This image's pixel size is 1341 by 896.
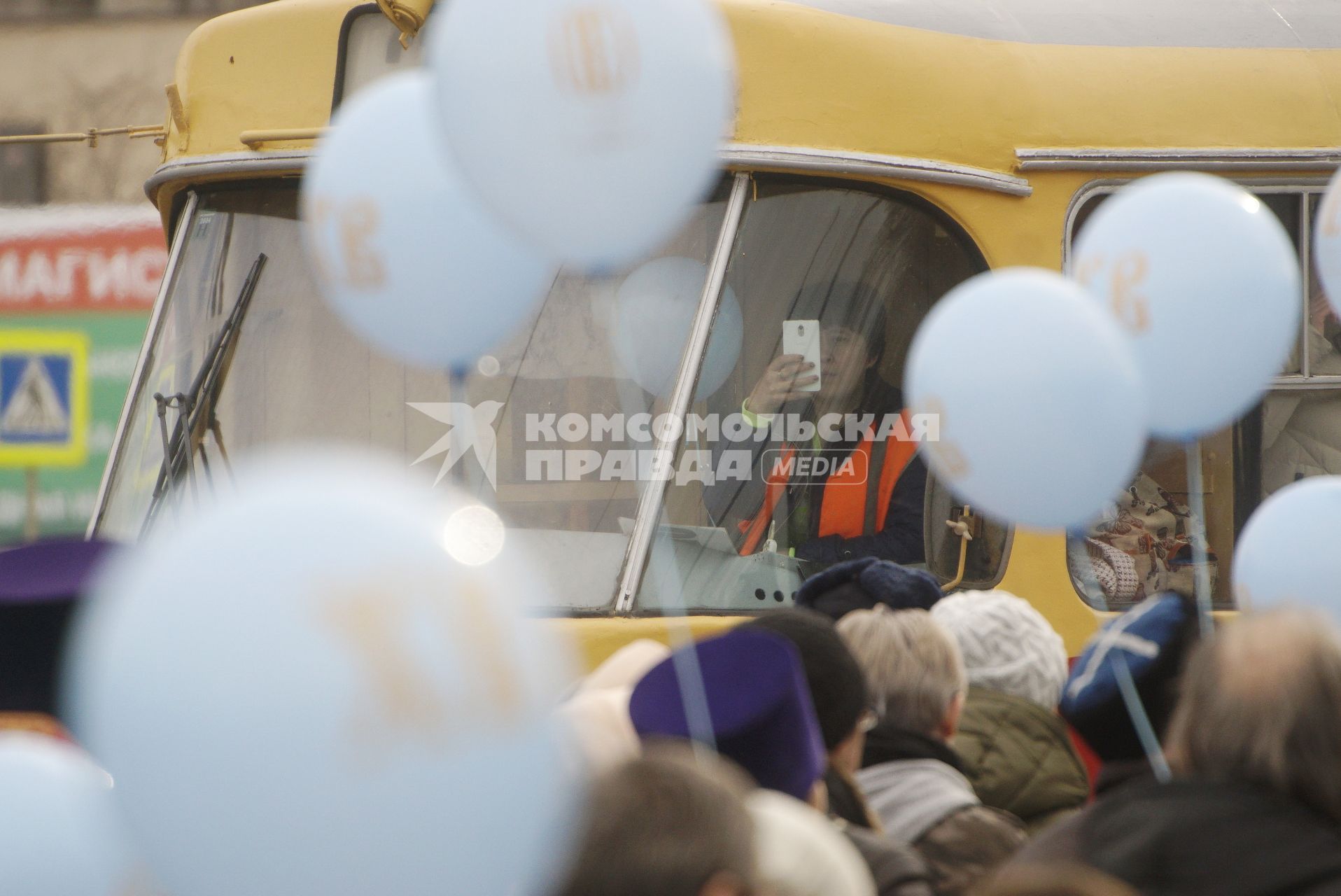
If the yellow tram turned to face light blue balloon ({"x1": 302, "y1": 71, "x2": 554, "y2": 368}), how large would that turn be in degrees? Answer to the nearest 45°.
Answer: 0° — it already faces it

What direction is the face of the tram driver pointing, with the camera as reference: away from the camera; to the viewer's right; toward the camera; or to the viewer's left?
toward the camera

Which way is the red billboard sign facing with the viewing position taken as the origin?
facing the viewer

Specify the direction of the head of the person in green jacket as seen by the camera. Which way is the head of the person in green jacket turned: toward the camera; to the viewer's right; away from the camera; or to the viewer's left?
away from the camera

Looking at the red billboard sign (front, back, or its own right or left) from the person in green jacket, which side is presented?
front

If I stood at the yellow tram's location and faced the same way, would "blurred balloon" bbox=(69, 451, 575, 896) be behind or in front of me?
in front

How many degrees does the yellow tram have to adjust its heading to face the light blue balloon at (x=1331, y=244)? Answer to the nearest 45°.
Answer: approximately 90° to its left

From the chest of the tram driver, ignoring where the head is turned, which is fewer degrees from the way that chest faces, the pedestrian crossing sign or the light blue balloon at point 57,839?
the light blue balloon

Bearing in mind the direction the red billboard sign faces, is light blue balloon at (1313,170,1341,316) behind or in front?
in front

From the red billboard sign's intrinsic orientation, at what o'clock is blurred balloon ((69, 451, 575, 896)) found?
The blurred balloon is roughly at 12 o'clock from the red billboard sign.

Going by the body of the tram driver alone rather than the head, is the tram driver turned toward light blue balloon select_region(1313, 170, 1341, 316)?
no

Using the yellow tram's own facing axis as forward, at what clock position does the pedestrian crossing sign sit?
The pedestrian crossing sign is roughly at 3 o'clock from the yellow tram.

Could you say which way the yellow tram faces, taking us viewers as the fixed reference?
facing the viewer and to the left of the viewer

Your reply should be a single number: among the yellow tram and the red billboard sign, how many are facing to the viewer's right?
0

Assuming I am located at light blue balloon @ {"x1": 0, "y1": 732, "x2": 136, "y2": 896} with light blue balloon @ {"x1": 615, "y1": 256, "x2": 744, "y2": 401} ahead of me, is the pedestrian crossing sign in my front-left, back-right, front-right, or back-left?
front-left
